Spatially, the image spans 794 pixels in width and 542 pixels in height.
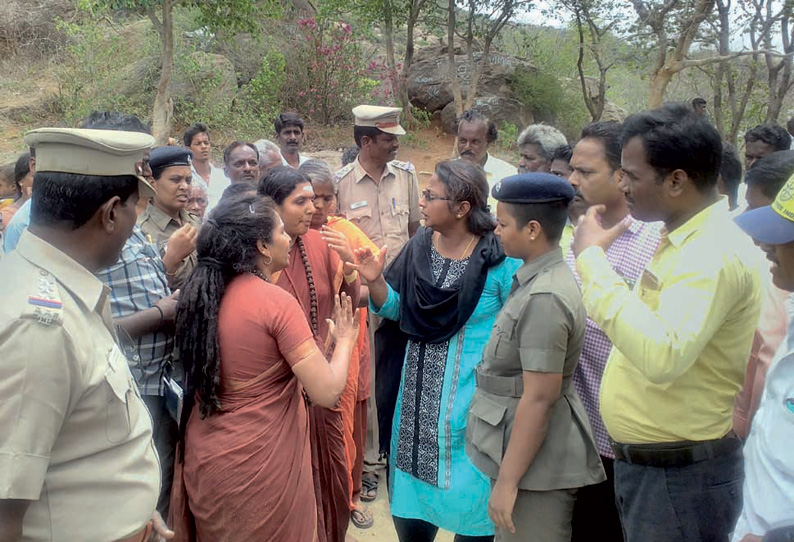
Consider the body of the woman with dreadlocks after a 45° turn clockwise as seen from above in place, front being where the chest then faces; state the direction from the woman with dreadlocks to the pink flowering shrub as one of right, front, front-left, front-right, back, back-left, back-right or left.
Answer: left

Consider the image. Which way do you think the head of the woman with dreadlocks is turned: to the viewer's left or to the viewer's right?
to the viewer's right

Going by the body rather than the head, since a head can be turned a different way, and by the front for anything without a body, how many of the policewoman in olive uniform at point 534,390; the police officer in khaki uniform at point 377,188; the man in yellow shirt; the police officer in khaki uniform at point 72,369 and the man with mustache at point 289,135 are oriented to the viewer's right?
1

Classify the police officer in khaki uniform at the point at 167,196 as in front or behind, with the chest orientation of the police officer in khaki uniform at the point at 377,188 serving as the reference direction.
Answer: in front

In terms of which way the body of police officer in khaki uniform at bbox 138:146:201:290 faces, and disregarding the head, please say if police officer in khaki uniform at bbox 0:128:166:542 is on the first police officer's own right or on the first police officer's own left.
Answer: on the first police officer's own right

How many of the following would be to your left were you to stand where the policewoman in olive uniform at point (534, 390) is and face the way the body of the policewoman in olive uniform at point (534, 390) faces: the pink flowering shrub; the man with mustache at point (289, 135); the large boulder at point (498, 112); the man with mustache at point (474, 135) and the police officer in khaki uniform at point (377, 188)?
0

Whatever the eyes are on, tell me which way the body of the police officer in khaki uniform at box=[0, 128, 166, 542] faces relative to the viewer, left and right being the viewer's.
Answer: facing to the right of the viewer

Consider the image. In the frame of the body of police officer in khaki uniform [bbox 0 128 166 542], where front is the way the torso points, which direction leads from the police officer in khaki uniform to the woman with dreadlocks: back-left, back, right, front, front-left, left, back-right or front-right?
front-left

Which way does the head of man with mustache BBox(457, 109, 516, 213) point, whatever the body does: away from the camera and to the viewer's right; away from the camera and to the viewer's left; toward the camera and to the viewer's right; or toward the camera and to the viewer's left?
toward the camera and to the viewer's left

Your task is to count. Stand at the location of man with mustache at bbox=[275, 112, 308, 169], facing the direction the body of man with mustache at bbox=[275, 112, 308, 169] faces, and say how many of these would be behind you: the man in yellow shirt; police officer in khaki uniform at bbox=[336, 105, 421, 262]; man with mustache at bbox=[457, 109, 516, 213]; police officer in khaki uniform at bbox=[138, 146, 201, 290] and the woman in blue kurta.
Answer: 0

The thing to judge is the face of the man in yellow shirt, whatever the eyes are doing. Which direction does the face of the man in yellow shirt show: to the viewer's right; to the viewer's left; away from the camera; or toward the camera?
to the viewer's left

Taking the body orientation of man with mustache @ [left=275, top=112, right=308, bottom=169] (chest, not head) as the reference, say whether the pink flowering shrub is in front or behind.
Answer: behind
